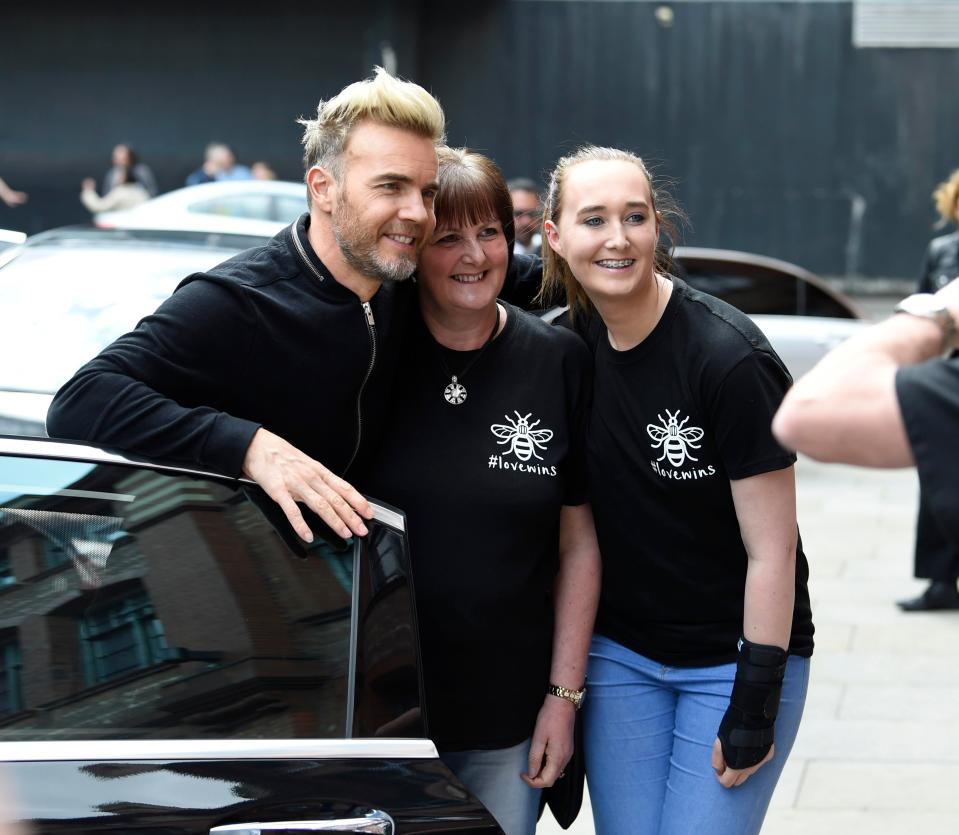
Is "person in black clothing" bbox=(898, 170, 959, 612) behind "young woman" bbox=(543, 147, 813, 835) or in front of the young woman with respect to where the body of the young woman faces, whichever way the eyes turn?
behind

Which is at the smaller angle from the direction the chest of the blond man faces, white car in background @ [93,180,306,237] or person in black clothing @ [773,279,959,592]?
the person in black clothing

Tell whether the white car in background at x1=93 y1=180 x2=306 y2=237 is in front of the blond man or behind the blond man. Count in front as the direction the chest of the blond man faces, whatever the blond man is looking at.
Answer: behind

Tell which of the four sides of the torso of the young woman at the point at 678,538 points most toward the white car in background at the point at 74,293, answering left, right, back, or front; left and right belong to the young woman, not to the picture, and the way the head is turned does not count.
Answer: right

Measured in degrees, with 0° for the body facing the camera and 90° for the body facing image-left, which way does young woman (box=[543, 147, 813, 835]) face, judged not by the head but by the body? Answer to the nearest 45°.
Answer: approximately 45°

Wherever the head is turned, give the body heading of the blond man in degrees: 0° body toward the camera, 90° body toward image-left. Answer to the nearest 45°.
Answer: approximately 315°
